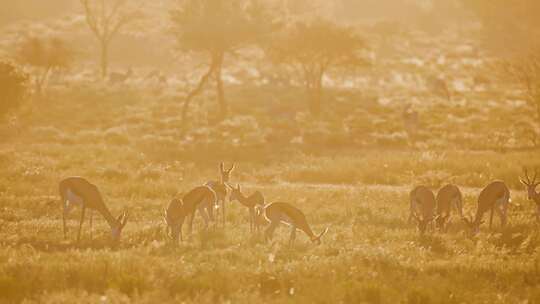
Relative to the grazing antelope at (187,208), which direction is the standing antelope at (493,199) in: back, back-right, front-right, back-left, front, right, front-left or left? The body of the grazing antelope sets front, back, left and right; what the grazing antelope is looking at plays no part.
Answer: back-left

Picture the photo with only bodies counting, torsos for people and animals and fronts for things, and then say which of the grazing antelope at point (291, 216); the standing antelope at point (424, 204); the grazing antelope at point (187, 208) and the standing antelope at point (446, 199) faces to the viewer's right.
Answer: the grazing antelope at point (291, 216)

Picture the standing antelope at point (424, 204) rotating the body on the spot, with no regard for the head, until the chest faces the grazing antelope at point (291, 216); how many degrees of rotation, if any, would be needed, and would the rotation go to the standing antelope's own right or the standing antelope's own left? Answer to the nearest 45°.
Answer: approximately 45° to the standing antelope's own right

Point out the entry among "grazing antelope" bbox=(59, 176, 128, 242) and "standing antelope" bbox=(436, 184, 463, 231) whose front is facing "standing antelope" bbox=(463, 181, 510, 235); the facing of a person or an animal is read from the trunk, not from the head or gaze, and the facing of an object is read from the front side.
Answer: the grazing antelope

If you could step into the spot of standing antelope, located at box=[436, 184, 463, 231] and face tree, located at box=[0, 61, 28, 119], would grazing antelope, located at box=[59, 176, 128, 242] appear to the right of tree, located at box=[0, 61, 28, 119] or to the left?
left

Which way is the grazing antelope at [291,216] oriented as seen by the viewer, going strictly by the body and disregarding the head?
to the viewer's right

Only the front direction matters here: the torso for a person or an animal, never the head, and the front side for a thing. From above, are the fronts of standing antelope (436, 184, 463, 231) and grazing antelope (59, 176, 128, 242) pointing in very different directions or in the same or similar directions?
very different directions

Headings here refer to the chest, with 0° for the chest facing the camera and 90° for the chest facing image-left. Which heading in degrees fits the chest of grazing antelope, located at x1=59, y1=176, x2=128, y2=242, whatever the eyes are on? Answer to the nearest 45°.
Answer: approximately 270°

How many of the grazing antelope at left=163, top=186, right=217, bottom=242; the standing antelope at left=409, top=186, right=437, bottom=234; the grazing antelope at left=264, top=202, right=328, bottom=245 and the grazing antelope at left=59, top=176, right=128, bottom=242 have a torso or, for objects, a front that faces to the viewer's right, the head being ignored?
2

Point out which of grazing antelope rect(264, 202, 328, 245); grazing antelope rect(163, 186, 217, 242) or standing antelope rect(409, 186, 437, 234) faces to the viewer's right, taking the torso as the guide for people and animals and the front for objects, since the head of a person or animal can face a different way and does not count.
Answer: grazing antelope rect(264, 202, 328, 245)

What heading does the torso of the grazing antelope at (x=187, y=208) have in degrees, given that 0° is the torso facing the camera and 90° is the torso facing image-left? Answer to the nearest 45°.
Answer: approximately 45°

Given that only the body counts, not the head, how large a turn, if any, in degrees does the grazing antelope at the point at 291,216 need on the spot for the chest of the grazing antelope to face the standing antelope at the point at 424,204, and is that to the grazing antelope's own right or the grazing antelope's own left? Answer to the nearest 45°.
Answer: approximately 45° to the grazing antelope's own left
